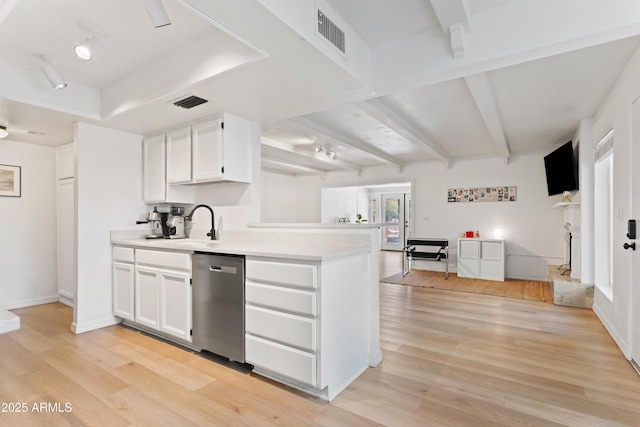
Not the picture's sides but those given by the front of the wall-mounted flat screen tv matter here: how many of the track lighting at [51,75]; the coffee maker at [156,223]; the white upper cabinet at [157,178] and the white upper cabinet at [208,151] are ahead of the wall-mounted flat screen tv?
4

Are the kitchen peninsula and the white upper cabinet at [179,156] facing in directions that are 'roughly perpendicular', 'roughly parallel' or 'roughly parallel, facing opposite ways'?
roughly parallel

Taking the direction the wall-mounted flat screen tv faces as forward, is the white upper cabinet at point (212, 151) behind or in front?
in front

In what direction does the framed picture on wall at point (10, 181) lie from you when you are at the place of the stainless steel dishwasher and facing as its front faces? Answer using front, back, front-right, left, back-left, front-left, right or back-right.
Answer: right

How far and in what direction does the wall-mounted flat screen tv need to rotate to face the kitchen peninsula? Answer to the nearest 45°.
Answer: approximately 45° to its left

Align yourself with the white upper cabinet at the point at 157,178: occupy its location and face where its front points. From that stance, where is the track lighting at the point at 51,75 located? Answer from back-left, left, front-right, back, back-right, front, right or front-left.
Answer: front

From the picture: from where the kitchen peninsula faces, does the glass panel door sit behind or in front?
behind

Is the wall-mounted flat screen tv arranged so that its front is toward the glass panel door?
no

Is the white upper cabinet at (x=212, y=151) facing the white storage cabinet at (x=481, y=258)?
no

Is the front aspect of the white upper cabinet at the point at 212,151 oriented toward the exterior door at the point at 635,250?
no

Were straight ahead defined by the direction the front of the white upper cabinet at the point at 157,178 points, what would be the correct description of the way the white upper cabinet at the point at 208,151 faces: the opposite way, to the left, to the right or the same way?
the same way

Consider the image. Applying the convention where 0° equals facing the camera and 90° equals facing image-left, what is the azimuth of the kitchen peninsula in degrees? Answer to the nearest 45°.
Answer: approximately 45°

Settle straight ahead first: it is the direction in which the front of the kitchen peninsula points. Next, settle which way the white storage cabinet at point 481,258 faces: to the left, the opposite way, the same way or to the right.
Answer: the same way

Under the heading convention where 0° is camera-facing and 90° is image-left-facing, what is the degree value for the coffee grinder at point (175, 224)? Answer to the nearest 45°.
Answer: approximately 45°

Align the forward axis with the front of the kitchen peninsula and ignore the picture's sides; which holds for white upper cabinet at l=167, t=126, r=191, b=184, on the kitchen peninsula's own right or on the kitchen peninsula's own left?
on the kitchen peninsula's own right

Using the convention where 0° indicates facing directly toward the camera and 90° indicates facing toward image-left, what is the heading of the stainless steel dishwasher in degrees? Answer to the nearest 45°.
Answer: approximately 45°

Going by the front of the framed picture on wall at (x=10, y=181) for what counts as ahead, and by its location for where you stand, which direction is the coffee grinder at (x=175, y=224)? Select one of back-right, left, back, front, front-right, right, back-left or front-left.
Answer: front-left

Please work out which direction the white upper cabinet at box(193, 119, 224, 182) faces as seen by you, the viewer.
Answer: facing the viewer and to the left of the viewer

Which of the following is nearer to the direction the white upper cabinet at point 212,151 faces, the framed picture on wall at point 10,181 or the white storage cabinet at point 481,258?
the framed picture on wall

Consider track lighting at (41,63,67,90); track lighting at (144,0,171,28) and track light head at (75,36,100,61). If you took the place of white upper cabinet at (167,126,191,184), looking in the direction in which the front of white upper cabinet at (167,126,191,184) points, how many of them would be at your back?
0
